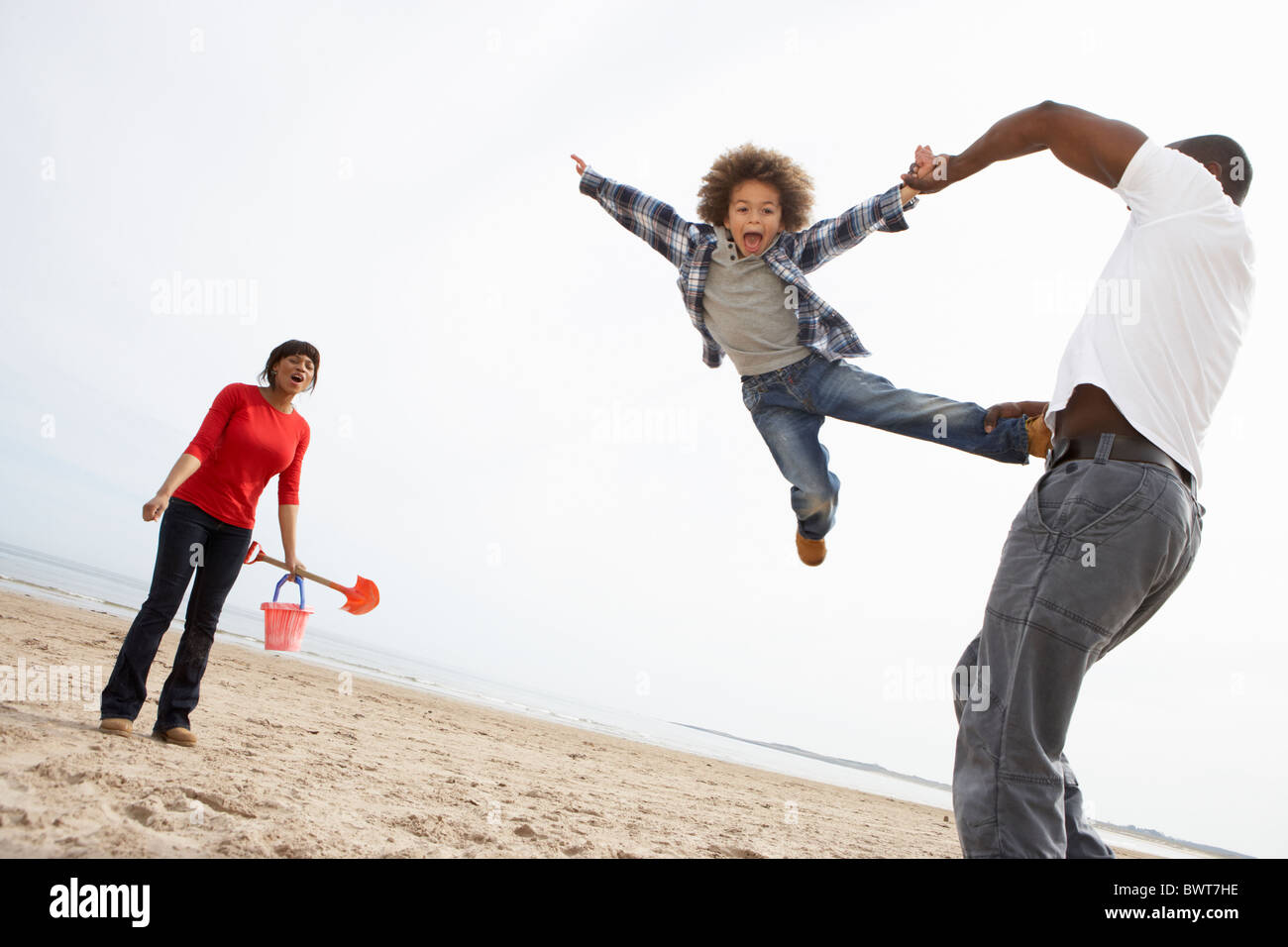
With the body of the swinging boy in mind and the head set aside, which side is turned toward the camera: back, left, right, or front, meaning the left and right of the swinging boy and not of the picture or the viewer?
front

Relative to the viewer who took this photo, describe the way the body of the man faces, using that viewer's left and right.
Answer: facing away from the viewer and to the left of the viewer

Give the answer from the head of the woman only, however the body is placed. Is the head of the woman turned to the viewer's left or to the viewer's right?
to the viewer's right

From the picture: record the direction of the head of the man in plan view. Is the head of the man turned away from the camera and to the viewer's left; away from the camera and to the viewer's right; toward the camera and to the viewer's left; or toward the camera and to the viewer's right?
away from the camera and to the viewer's left

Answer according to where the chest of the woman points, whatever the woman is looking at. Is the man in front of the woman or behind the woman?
in front

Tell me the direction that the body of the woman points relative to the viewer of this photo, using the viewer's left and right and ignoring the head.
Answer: facing the viewer and to the right of the viewer

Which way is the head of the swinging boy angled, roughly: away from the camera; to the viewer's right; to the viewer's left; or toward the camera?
toward the camera
